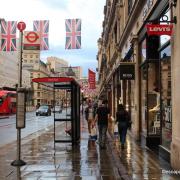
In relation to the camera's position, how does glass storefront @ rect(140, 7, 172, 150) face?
facing the viewer and to the left of the viewer

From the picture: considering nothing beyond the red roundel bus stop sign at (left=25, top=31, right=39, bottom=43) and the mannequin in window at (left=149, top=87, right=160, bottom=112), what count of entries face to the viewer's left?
1

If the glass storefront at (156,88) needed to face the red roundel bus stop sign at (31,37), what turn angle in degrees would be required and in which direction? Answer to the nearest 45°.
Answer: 0° — it already faces it

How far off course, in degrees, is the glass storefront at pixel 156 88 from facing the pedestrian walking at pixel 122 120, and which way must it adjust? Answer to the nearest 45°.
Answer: approximately 45° to its right

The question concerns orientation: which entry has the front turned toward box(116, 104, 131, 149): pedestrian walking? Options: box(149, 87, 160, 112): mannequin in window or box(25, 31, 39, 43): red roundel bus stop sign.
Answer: the mannequin in window

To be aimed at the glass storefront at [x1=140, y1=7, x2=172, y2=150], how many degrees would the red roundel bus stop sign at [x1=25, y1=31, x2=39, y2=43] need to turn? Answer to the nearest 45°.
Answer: approximately 90° to its left

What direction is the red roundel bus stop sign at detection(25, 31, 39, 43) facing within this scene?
toward the camera

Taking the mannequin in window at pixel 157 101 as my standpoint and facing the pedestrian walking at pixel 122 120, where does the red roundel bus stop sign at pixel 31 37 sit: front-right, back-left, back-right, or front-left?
front-left

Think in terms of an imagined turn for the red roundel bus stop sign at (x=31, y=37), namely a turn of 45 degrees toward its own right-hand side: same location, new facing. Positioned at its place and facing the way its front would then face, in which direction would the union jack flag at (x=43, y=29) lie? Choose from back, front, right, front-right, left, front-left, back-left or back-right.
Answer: back-right

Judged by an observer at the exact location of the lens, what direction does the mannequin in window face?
facing to the left of the viewer

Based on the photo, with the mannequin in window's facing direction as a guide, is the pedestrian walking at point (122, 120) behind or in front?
in front

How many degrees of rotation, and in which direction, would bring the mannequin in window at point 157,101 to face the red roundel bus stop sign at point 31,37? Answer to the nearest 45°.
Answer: approximately 45° to its left
